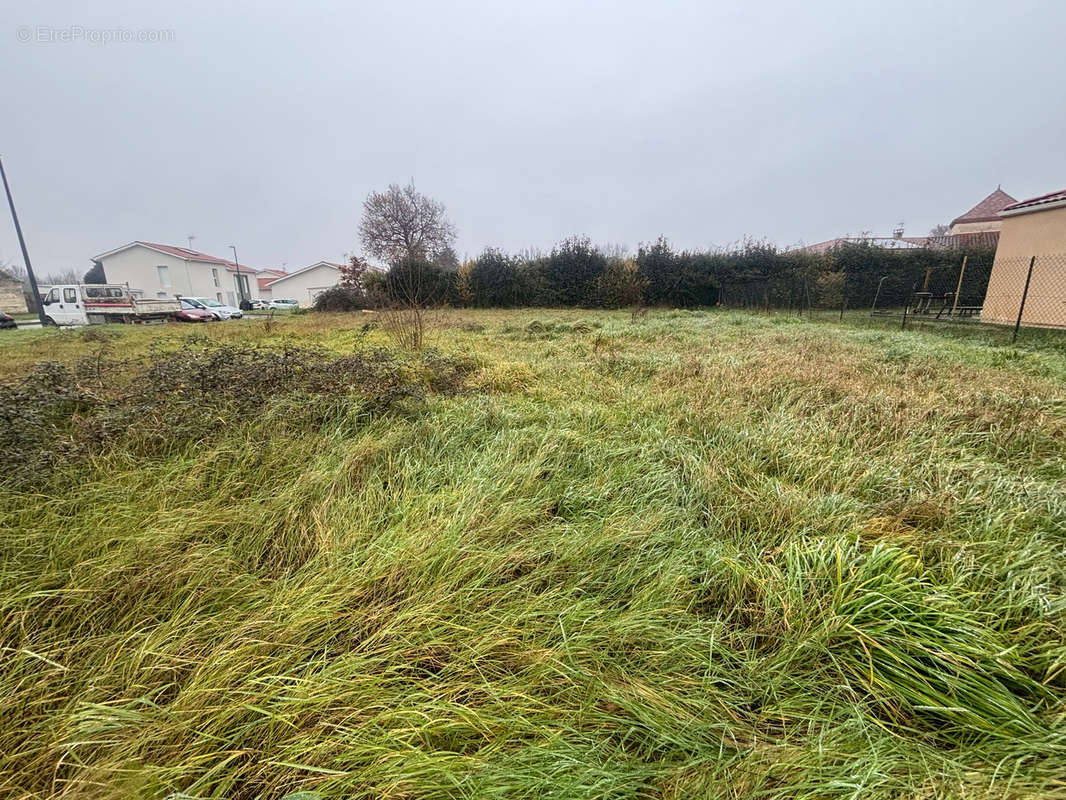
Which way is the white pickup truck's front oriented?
to the viewer's left

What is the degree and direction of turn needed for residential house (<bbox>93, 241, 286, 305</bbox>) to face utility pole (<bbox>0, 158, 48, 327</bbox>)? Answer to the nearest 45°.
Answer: approximately 45° to its right

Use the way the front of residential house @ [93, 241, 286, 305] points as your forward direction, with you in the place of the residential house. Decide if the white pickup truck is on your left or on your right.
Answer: on your right

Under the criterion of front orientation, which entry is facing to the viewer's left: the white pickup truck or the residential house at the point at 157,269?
the white pickup truck

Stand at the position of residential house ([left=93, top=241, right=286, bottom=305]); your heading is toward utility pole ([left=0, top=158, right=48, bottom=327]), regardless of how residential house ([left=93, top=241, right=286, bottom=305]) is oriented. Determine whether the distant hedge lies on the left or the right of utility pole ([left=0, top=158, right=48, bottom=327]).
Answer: left

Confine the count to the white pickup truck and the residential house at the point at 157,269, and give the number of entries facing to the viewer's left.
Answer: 1

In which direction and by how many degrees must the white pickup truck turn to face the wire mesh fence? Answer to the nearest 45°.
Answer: approximately 135° to its left

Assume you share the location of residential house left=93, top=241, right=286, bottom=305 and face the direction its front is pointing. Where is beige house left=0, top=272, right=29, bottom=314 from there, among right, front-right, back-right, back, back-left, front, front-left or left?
back-right

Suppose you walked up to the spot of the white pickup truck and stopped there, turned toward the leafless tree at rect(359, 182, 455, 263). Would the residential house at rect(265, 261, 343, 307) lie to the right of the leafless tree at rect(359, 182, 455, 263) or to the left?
left

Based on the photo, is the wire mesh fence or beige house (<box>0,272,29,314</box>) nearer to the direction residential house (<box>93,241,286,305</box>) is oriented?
the wire mesh fence

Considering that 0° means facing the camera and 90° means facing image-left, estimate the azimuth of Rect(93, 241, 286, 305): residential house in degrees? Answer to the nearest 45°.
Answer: approximately 315°
